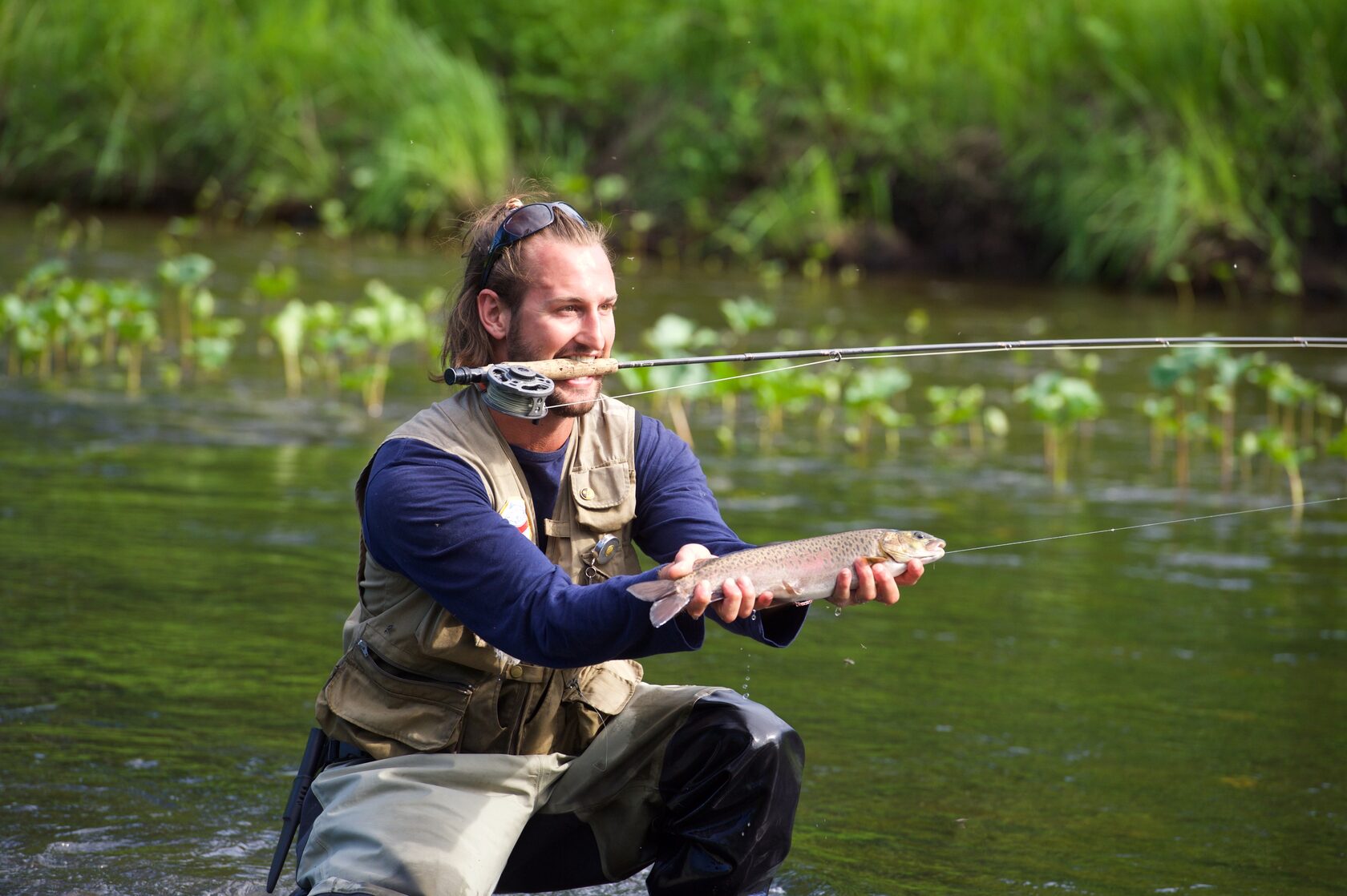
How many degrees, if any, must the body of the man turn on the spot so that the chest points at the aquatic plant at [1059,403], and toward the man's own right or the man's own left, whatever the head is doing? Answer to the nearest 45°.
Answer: approximately 90° to the man's own left

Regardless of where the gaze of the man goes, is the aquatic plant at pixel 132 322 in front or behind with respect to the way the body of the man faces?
behind

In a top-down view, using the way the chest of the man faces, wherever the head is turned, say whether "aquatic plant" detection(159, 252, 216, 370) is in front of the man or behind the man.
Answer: behind

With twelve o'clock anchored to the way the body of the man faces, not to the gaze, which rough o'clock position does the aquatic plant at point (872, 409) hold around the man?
The aquatic plant is roughly at 8 o'clock from the man.

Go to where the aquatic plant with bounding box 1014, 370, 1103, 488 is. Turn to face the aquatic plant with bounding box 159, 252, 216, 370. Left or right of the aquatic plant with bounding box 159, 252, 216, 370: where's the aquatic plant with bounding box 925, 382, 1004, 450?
right

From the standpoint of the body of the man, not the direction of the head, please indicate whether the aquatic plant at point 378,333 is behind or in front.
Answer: behind

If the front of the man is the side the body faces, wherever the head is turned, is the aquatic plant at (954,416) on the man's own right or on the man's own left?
on the man's own left
